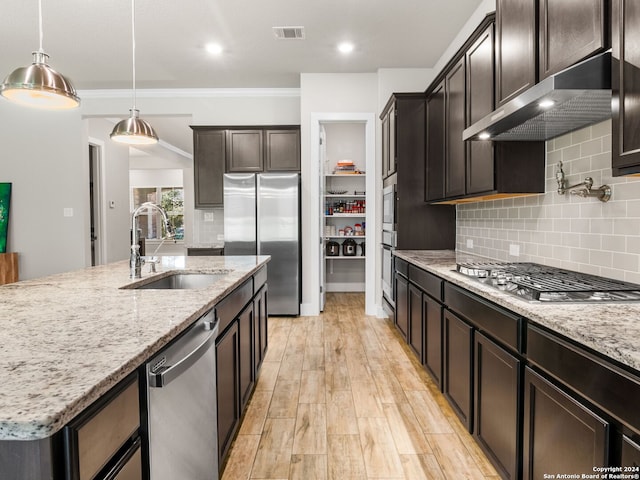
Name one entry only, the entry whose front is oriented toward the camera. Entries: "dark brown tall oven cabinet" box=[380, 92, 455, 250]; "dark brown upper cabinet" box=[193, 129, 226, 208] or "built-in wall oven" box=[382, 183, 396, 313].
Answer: "dark brown upper cabinet" box=[193, 129, 226, 208]

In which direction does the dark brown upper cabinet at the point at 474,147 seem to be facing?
to the viewer's left

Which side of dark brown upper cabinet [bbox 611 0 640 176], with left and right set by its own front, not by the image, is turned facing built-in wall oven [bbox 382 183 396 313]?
right

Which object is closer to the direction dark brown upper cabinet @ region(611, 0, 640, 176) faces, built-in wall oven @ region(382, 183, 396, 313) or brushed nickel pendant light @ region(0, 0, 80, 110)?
the brushed nickel pendant light

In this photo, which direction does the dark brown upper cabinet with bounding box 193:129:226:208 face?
toward the camera

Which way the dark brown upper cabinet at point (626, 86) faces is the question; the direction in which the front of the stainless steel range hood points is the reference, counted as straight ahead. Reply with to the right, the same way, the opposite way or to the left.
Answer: the same way

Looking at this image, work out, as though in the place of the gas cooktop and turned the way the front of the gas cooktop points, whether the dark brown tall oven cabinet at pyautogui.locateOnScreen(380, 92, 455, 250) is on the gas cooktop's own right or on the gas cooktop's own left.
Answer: on the gas cooktop's own right

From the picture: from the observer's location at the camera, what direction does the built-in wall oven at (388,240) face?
facing to the left of the viewer

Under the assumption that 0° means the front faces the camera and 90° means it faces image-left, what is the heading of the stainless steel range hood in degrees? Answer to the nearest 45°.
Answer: approximately 45°

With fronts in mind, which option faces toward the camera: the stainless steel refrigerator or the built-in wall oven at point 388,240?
the stainless steel refrigerator

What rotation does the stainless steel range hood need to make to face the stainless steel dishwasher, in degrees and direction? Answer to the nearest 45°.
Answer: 0° — it already faces it

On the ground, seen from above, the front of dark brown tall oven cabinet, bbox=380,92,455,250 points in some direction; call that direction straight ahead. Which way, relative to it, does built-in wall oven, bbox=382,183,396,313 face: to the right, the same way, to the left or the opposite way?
the same way

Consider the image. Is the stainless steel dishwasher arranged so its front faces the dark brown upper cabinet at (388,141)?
no

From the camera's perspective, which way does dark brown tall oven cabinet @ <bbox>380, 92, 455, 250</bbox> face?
to the viewer's left

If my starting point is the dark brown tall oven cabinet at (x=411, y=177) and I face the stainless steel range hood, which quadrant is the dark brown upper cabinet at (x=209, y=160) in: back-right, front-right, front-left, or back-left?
back-right

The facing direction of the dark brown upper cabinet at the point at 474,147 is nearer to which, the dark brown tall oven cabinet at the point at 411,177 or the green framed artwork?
the green framed artwork
